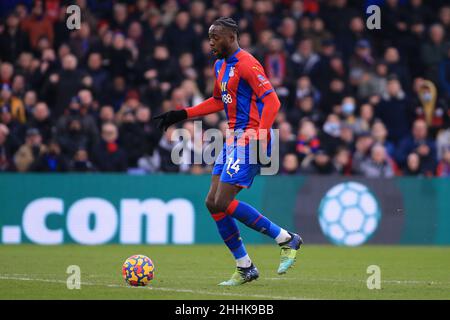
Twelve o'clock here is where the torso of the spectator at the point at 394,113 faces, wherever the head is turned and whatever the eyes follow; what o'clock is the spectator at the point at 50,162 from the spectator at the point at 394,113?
the spectator at the point at 50,162 is roughly at 2 o'clock from the spectator at the point at 394,113.

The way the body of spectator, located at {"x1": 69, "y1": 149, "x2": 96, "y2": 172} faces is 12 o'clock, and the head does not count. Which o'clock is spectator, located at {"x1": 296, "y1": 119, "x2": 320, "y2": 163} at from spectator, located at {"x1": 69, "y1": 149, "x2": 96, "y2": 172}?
spectator, located at {"x1": 296, "y1": 119, "x2": 320, "y2": 163} is roughly at 9 o'clock from spectator, located at {"x1": 69, "y1": 149, "x2": 96, "y2": 172}.

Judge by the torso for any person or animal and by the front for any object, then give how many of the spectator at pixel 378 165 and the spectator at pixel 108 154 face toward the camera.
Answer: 2

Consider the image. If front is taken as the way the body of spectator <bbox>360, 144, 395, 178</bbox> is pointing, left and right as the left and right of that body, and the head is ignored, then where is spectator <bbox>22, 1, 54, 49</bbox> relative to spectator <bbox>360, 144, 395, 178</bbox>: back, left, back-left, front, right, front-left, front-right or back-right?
right

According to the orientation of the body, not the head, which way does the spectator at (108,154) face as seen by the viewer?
toward the camera

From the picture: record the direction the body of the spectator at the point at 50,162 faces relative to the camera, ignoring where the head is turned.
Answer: toward the camera

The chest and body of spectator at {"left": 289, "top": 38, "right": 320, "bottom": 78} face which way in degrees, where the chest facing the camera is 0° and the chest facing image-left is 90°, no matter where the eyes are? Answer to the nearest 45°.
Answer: approximately 0°

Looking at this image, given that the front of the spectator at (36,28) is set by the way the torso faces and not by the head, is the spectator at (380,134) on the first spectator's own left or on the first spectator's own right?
on the first spectator's own left

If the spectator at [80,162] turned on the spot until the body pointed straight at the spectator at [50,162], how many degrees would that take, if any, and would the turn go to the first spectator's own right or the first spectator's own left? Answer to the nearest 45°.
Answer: approximately 90° to the first spectator's own right

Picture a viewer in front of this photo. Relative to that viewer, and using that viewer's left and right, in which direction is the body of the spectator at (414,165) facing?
facing the viewer
